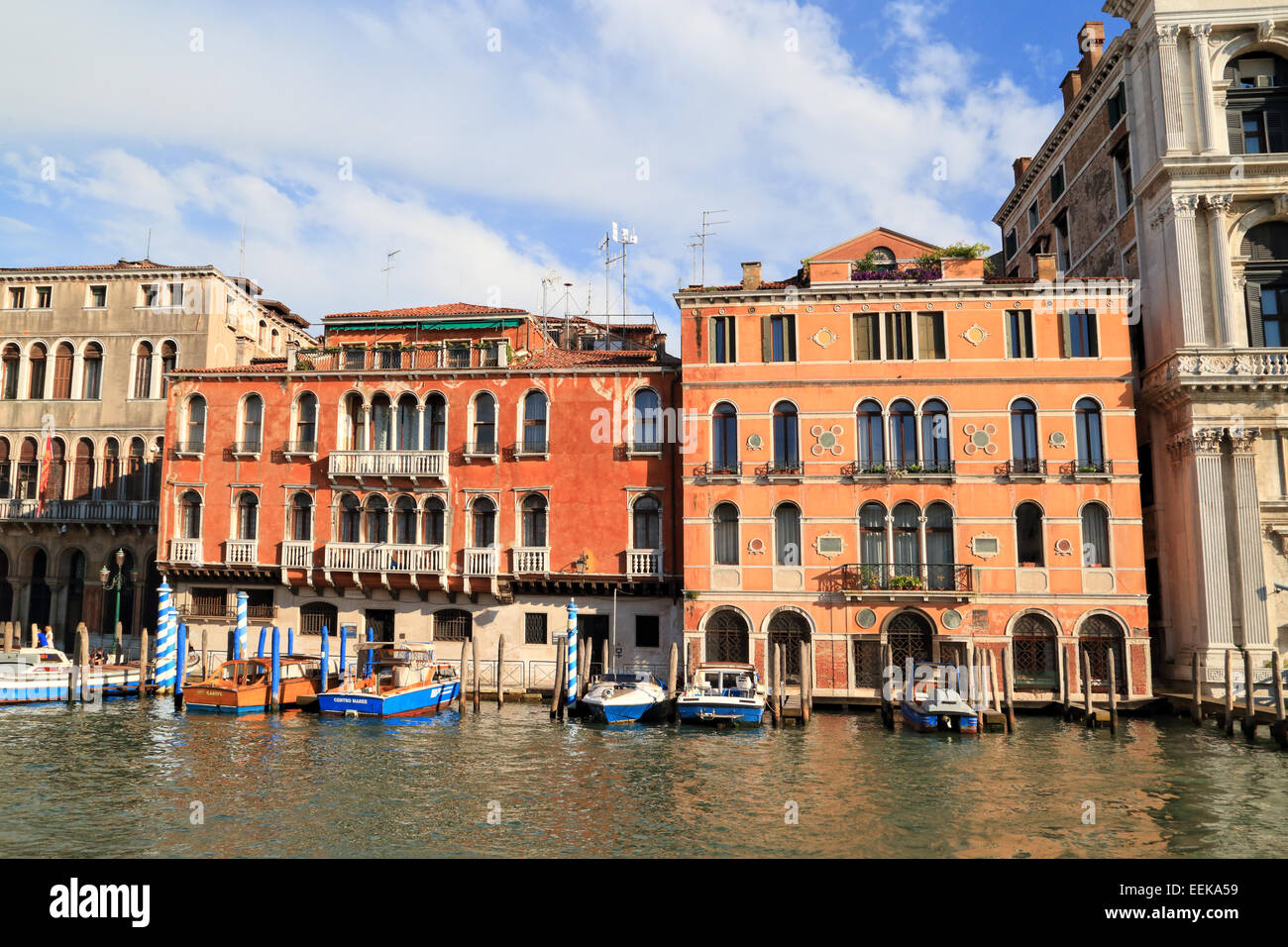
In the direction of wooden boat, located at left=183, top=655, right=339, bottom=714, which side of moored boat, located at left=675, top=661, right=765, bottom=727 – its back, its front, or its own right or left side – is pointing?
left

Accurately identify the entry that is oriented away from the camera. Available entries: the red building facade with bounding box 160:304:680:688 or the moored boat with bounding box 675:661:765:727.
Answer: the moored boat

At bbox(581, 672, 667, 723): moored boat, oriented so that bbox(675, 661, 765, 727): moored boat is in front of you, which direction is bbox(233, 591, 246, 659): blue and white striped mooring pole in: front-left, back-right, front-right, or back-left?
back-left

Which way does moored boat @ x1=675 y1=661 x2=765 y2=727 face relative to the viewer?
away from the camera
